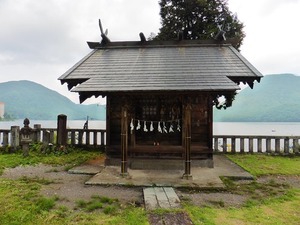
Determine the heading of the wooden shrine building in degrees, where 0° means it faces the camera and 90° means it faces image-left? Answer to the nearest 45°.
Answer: approximately 0°

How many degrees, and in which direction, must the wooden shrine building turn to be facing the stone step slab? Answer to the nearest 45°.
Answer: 0° — it already faces it

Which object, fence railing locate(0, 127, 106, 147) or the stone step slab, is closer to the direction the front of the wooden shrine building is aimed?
the stone step slab

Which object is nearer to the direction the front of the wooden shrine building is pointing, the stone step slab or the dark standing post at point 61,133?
the stone step slab

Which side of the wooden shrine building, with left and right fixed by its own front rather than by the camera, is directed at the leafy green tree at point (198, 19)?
back

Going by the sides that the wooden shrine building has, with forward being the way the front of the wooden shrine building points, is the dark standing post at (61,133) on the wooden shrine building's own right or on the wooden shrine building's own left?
on the wooden shrine building's own right

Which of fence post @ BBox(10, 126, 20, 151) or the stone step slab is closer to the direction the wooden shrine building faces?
the stone step slab

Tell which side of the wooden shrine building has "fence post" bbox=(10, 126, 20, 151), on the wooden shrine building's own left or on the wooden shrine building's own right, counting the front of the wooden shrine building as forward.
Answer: on the wooden shrine building's own right

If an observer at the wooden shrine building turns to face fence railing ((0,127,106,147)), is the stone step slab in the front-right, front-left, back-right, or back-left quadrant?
back-left
